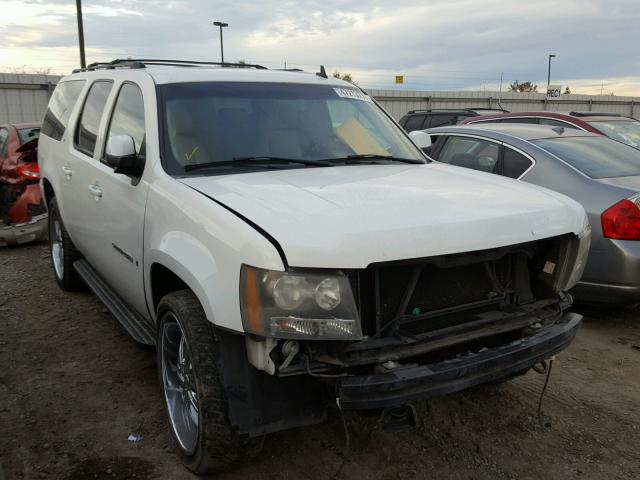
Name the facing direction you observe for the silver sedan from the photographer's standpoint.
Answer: facing away from the viewer and to the left of the viewer

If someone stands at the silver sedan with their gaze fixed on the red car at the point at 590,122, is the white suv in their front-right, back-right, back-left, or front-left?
back-left

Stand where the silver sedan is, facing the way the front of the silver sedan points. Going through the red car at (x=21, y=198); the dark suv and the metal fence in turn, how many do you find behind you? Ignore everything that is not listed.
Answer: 0

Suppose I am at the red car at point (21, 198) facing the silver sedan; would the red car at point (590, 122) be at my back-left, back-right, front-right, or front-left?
front-left

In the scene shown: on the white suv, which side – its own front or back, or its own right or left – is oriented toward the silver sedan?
left

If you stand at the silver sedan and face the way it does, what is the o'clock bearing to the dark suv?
The dark suv is roughly at 1 o'clock from the silver sedan.

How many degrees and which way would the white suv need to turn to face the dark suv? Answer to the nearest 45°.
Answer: approximately 135° to its left

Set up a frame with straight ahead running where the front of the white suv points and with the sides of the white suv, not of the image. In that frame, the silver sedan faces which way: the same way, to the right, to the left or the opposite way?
the opposite way

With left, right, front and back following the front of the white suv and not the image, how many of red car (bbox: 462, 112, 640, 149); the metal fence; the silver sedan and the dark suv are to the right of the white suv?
0

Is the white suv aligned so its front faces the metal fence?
no

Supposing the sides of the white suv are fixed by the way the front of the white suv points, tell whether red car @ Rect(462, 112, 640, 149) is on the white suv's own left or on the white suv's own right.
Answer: on the white suv's own left

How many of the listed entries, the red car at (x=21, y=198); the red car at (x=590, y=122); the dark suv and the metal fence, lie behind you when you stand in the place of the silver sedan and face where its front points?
0

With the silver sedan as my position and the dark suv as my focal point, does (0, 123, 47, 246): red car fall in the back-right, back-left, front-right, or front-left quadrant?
front-left

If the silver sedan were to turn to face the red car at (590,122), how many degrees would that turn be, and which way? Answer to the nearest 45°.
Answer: approximately 45° to its right

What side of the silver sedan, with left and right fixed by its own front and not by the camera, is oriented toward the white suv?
left
